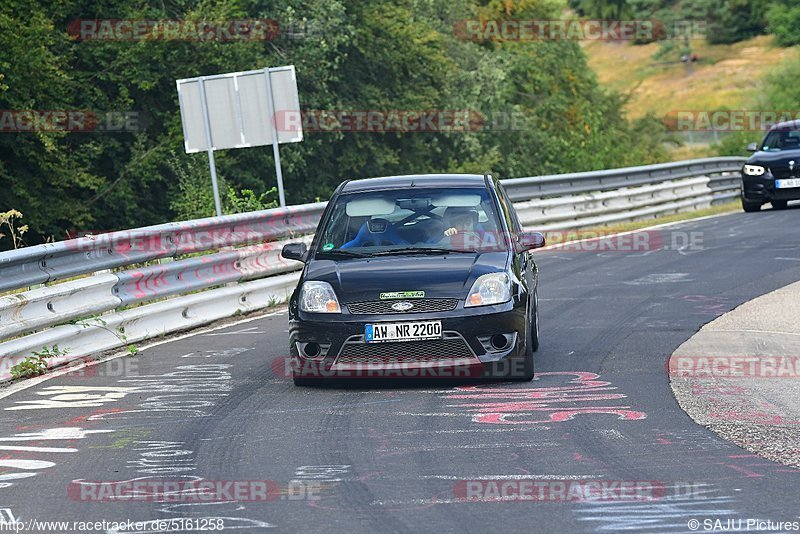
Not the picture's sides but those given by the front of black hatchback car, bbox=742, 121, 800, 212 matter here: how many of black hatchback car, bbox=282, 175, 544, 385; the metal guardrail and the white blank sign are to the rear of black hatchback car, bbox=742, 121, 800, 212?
0

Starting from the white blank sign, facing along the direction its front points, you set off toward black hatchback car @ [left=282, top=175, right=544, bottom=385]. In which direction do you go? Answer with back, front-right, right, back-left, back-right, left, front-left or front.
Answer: back

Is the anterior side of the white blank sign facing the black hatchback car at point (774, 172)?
no

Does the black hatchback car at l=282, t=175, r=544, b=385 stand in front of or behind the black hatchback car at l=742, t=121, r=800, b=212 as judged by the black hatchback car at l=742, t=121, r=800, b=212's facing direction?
in front

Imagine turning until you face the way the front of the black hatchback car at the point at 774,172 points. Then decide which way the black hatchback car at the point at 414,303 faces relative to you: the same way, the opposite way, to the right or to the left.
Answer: the same way

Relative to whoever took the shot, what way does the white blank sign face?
facing away from the viewer

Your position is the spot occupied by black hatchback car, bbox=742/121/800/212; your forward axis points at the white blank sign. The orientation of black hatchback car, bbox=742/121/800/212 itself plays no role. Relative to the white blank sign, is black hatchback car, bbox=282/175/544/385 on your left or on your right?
left

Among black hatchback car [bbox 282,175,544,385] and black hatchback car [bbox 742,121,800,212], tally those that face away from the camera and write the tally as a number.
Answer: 0

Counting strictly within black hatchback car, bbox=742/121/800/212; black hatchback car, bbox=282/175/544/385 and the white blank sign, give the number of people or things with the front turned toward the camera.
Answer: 2

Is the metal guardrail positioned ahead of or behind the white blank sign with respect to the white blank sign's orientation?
behind

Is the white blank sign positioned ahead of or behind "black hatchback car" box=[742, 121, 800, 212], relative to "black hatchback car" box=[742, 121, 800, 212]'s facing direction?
ahead

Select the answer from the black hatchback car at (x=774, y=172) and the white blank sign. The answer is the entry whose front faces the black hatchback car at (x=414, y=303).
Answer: the black hatchback car at (x=774, y=172)

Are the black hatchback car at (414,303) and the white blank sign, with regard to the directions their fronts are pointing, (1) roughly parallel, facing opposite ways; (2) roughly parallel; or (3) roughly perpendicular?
roughly parallel, facing opposite ways

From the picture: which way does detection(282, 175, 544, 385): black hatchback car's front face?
toward the camera
